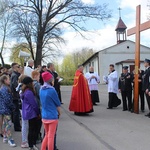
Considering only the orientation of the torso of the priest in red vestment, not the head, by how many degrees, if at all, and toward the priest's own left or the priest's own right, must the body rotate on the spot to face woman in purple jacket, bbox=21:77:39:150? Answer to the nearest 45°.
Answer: approximately 135° to the priest's own right

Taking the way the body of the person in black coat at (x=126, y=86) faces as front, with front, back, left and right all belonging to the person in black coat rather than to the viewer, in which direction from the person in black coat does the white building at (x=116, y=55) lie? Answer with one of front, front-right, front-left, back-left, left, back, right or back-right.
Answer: back

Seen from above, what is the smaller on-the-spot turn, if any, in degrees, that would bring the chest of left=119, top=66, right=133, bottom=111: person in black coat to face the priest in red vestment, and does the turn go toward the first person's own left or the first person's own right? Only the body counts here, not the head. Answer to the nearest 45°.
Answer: approximately 45° to the first person's own right

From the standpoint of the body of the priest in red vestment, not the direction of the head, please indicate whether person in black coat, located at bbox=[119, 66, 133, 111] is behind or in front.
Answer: in front

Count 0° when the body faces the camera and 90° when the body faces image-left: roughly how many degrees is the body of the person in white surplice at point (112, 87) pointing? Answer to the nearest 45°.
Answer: approximately 45°

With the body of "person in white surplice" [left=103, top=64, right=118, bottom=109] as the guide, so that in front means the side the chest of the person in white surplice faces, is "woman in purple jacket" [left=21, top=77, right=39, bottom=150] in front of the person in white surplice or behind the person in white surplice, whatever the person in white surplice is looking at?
in front

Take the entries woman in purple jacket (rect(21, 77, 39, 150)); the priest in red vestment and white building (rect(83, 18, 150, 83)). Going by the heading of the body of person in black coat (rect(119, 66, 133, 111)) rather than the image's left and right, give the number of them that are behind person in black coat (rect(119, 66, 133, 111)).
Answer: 1

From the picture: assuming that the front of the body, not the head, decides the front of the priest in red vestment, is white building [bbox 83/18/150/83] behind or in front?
in front
